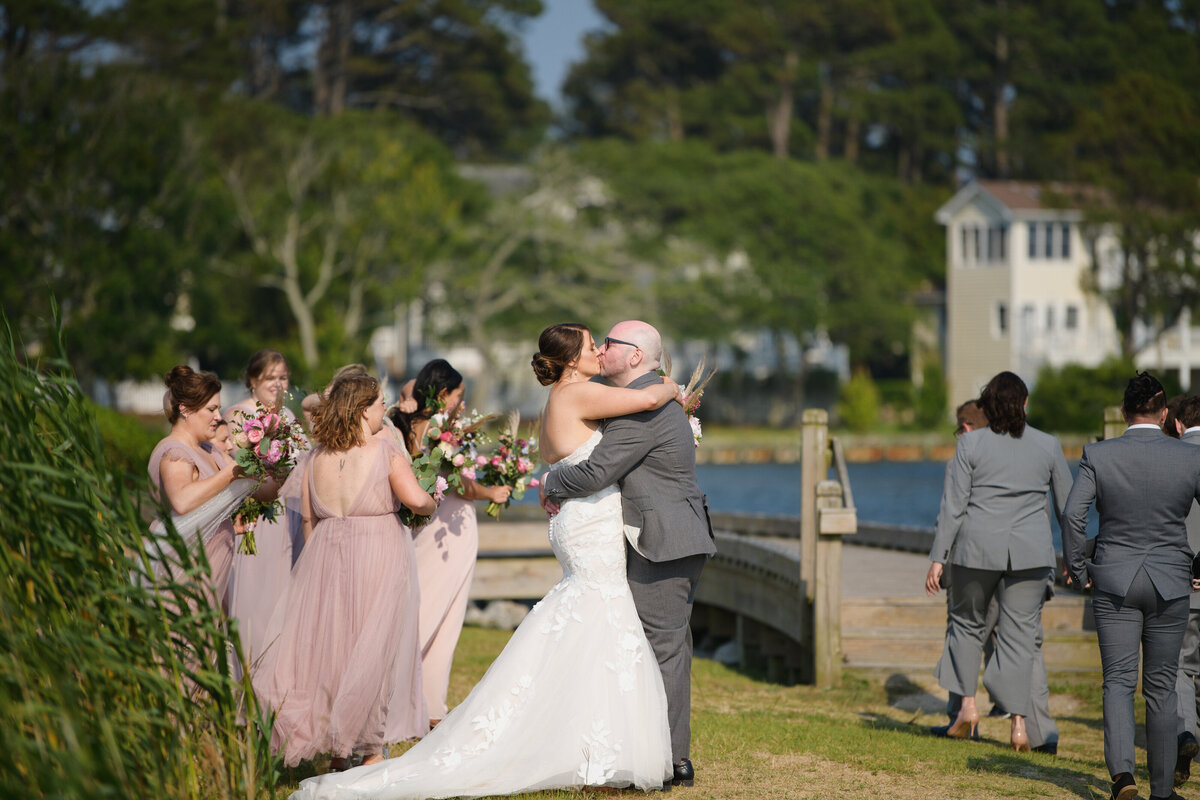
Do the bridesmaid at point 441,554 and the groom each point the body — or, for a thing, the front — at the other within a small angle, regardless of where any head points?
no

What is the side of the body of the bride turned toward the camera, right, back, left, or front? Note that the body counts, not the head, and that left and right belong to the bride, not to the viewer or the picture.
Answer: right

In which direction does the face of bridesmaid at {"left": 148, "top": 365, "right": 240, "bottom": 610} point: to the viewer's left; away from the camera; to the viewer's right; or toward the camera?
to the viewer's right

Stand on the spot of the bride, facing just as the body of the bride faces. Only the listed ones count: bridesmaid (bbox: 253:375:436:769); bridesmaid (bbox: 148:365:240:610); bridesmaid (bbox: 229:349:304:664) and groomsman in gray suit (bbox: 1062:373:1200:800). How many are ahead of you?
1

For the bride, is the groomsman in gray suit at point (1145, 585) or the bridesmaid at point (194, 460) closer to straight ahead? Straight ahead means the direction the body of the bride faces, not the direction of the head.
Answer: the groomsman in gray suit

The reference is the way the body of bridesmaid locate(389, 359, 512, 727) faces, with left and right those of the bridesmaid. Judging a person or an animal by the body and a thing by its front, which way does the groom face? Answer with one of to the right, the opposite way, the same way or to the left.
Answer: the opposite way

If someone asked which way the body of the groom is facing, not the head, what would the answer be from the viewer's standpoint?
to the viewer's left

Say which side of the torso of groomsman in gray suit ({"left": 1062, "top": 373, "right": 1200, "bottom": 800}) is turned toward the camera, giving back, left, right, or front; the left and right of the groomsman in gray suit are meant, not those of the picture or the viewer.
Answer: back

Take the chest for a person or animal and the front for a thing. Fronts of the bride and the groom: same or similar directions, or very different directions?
very different directions

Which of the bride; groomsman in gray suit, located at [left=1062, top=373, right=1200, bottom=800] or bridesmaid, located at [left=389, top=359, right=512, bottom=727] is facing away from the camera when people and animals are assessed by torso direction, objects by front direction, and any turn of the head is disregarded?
the groomsman in gray suit

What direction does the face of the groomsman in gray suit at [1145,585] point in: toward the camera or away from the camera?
away from the camera

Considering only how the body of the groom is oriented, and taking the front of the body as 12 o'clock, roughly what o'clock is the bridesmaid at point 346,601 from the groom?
The bridesmaid is roughly at 12 o'clock from the groom.

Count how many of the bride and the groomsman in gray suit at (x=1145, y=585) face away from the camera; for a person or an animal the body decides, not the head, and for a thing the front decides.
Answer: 1

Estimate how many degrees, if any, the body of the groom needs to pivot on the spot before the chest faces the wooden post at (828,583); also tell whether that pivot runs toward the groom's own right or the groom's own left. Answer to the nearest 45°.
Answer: approximately 90° to the groom's own right

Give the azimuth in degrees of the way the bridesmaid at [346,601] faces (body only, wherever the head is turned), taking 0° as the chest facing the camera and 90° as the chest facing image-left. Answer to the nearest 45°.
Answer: approximately 225°

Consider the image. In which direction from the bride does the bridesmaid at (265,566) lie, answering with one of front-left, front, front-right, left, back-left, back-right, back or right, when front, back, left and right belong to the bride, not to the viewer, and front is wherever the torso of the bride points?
back-left

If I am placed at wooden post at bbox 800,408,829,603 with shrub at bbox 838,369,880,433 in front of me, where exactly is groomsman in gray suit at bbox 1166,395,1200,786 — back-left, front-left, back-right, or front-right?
back-right

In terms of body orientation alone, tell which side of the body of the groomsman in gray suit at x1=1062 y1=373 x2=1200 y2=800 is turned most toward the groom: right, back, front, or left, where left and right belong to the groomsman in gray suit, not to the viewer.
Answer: left
